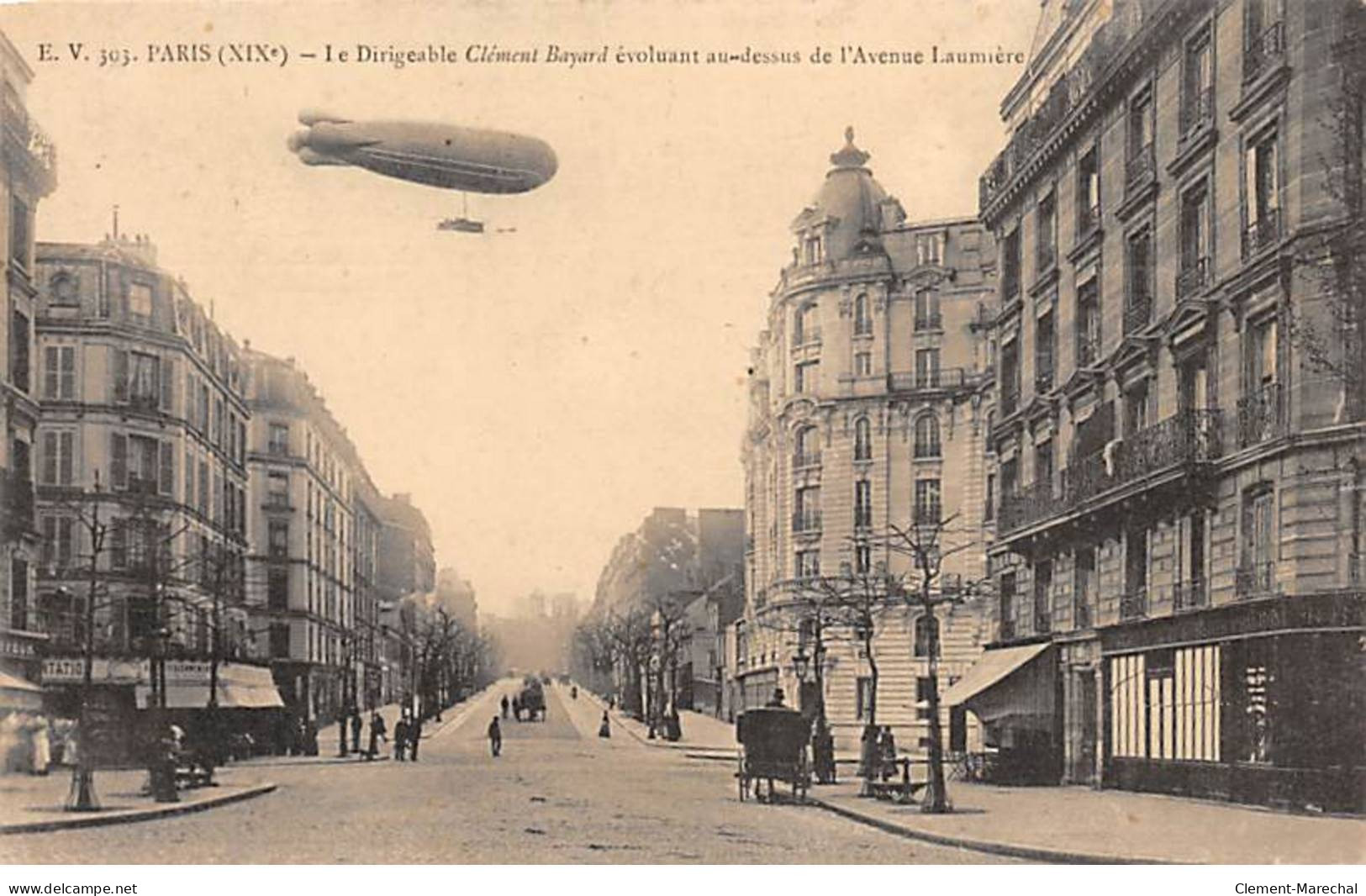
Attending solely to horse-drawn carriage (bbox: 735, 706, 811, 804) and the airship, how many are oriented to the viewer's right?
1

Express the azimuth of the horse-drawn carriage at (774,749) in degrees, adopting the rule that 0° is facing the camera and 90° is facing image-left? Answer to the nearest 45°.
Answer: approximately 180°

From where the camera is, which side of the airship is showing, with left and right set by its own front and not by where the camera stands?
right

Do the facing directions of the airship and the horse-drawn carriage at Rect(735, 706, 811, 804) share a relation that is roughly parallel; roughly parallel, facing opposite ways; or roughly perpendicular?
roughly perpendicular
